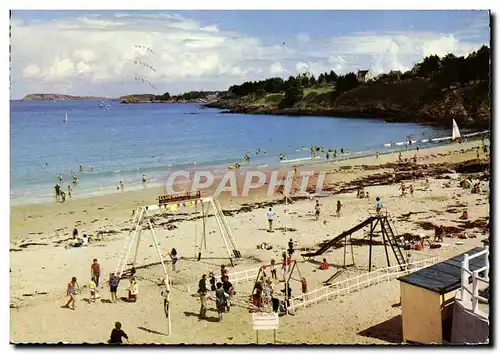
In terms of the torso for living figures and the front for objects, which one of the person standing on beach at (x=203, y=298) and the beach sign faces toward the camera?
the beach sign

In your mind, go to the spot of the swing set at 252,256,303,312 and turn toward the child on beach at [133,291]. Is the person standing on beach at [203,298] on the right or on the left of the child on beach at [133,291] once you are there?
left

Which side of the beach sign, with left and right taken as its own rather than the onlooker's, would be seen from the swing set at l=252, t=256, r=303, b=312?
back

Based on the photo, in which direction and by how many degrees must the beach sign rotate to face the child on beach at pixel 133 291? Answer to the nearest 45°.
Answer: approximately 135° to its right

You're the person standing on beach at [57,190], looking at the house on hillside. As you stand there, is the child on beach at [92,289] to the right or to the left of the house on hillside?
right

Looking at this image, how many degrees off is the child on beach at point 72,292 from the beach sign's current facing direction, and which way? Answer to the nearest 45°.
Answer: approximately 135° to its right

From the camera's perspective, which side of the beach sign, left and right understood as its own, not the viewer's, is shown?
front

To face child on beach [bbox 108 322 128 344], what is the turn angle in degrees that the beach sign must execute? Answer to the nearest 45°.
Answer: approximately 90° to its right

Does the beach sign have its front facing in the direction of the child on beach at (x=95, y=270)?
no

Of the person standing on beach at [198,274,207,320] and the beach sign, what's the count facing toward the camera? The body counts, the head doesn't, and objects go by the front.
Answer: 1
